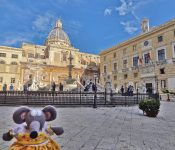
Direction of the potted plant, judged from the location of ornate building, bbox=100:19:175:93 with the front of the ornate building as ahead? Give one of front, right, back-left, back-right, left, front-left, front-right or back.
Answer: front-left

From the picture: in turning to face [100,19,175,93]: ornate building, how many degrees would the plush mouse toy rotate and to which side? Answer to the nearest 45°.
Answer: approximately 135° to its left

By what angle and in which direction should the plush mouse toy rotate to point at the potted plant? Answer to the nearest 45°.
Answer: approximately 135° to its left

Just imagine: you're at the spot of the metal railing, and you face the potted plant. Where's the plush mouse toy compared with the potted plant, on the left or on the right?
right

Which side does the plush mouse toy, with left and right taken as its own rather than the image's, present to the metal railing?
back

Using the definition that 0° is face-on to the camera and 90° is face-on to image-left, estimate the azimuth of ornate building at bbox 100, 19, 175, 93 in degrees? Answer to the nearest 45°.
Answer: approximately 45°

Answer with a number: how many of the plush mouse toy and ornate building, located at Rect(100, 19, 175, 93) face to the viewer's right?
0

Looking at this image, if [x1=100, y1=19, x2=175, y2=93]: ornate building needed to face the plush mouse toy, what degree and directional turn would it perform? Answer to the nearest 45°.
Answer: approximately 45° to its left
